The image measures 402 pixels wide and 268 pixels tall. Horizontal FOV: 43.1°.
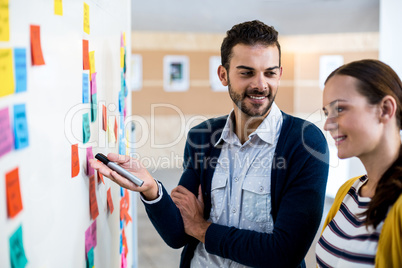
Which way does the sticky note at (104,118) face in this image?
to the viewer's right

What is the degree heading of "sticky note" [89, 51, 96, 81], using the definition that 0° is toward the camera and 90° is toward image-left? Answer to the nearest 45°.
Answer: approximately 315°

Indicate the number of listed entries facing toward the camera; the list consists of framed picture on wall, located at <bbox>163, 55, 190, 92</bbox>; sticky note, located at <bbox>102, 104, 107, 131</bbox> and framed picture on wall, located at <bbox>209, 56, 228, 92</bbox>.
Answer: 2

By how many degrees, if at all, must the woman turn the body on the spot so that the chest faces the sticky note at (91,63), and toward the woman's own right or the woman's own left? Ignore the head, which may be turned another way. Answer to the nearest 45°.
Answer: approximately 45° to the woman's own right

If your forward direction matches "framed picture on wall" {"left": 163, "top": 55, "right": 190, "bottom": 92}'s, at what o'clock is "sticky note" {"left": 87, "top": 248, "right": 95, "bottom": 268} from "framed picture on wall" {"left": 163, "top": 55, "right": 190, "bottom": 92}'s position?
The sticky note is roughly at 12 o'clock from the framed picture on wall.

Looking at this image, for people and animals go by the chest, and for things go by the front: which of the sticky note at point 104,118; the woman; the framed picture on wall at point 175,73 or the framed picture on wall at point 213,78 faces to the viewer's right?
the sticky note

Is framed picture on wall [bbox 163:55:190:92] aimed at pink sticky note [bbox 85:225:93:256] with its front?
yes

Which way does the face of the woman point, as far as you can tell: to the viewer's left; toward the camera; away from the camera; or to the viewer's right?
to the viewer's left
